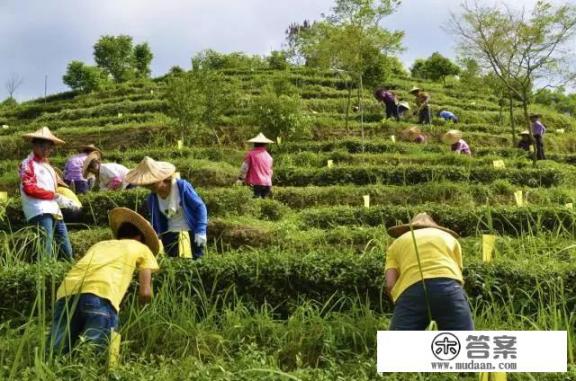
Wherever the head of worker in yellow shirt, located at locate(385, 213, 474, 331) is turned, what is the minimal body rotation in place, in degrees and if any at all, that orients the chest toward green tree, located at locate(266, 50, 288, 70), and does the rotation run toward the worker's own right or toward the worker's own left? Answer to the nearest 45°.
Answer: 0° — they already face it

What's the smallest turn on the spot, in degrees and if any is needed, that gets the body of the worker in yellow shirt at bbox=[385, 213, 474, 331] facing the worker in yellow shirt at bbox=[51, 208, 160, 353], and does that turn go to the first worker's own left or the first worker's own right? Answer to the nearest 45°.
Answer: approximately 90° to the first worker's own left

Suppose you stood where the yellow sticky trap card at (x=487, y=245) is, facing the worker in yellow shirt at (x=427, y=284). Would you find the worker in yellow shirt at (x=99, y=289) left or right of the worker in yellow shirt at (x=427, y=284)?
right

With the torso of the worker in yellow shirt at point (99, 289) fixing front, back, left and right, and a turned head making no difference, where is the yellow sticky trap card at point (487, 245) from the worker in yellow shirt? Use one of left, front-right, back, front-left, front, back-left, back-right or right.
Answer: front-right

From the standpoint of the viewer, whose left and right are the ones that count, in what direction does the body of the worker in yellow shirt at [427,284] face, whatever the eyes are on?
facing away from the viewer

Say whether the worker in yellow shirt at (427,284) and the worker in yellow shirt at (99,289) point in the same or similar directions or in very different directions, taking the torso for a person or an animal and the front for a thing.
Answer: same or similar directions

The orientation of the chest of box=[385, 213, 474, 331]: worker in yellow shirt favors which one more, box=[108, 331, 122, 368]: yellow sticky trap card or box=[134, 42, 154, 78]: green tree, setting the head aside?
the green tree

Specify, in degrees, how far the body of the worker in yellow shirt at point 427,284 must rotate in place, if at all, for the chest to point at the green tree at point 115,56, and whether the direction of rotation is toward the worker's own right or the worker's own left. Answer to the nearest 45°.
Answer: approximately 45° to the worker's own left

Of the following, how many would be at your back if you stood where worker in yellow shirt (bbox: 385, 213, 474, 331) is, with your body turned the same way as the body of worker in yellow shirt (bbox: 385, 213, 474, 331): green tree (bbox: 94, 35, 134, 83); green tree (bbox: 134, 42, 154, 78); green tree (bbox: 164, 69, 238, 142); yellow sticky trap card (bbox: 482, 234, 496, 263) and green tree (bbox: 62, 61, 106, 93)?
0

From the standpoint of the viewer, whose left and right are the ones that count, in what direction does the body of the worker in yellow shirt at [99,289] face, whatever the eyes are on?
facing away from the viewer and to the right of the viewer

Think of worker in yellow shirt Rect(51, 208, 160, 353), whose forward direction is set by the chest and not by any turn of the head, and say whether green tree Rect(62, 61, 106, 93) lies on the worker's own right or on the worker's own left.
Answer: on the worker's own left

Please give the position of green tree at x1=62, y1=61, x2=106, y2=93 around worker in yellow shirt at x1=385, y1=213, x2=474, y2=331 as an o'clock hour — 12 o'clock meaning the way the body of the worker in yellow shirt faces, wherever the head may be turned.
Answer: The green tree is roughly at 11 o'clock from the worker in yellow shirt.

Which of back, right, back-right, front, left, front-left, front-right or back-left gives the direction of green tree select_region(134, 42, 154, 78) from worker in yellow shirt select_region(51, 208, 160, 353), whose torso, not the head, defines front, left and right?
front-left

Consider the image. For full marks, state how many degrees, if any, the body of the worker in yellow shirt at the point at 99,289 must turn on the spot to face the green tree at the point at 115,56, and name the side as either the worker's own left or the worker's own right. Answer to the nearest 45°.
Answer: approximately 45° to the worker's own left

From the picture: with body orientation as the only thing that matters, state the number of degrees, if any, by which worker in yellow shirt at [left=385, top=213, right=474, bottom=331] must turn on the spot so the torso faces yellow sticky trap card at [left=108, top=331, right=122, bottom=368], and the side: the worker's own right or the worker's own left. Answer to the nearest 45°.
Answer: approximately 135° to the worker's own left

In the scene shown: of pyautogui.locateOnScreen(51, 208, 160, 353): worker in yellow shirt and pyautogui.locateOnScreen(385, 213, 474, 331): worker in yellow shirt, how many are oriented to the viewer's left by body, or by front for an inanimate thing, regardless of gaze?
0
